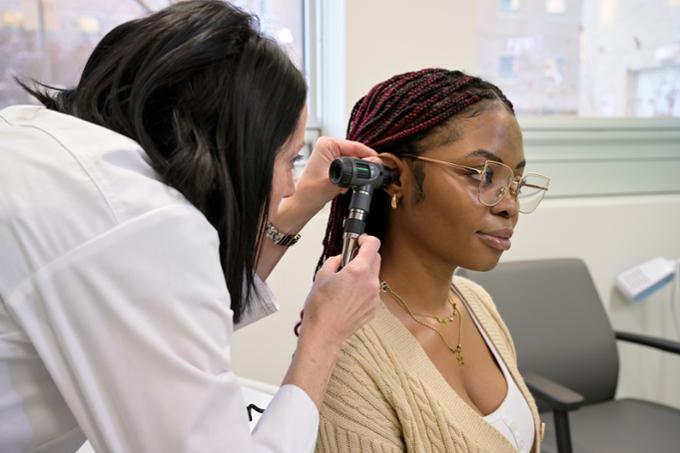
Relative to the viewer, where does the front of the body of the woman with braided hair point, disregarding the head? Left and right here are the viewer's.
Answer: facing the viewer and to the right of the viewer

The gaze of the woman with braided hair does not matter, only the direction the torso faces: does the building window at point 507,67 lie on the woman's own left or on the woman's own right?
on the woman's own left

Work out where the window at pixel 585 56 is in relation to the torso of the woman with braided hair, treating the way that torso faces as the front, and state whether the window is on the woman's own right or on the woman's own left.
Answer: on the woman's own left

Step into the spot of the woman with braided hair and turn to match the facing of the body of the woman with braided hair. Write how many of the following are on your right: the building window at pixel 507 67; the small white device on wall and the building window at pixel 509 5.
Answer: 0

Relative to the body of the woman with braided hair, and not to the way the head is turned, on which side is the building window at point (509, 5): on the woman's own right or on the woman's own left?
on the woman's own left

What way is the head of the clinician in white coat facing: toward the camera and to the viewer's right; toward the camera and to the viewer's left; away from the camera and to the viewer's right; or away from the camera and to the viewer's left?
away from the camera and to the viewer's right

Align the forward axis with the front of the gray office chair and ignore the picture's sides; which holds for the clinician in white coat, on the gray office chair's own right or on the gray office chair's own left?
on the gray office chair's own right
